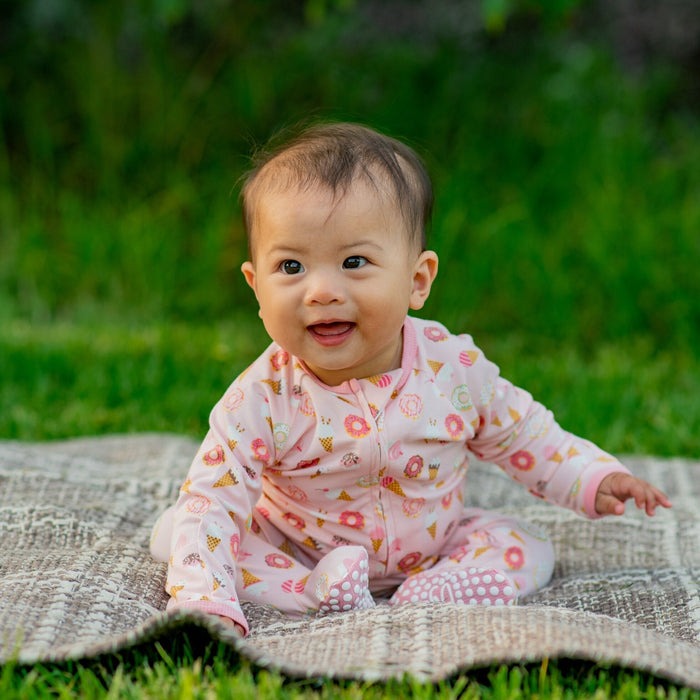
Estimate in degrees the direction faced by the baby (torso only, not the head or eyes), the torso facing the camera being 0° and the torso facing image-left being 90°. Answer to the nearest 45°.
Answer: approximately 0°
